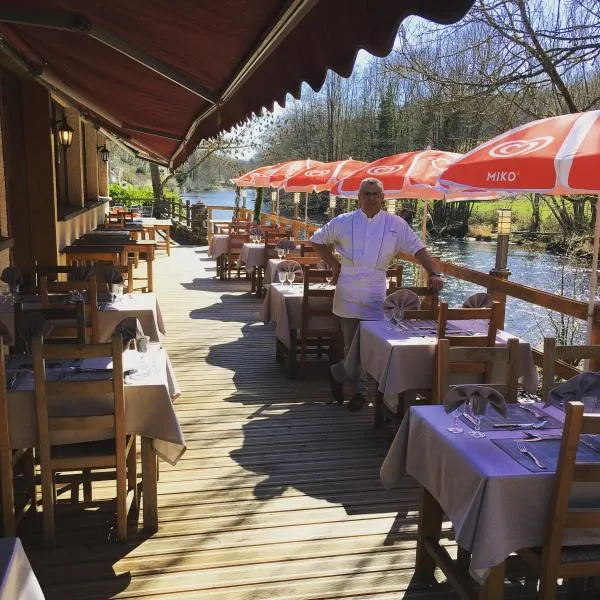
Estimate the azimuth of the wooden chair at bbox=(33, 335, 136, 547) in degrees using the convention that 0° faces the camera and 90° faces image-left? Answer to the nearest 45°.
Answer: approximately 180°

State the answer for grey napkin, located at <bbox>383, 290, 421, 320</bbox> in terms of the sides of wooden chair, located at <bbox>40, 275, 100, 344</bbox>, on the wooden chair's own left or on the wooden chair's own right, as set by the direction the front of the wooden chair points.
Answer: on the wooden chair's own right

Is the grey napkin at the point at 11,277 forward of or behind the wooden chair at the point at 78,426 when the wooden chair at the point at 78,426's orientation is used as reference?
forward

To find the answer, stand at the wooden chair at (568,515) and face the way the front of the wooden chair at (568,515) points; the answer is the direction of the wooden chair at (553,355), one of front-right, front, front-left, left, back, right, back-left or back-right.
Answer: front-right

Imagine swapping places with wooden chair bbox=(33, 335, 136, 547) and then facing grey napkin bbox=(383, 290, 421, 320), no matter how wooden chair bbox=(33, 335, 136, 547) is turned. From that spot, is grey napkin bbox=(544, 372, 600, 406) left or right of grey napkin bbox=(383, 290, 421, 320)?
right

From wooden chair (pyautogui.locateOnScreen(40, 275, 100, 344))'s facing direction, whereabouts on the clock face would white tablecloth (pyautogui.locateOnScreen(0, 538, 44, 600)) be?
The white tablecloth is roughly at 6 o'clock from the wooden chair.

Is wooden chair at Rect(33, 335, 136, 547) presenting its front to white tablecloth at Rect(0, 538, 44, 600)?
no

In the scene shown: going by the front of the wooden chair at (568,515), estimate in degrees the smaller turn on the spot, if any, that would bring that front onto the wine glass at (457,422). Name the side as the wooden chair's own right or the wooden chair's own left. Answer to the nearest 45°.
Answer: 0° — it already faces it

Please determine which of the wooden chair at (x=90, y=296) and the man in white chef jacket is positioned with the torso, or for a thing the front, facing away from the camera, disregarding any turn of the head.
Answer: the wooden chair

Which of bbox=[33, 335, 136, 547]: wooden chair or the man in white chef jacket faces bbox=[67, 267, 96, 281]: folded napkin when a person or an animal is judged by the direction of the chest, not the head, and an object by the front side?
the wooden chair

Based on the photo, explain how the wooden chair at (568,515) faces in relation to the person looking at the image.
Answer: facing away from the viewer and to the left of the viewer

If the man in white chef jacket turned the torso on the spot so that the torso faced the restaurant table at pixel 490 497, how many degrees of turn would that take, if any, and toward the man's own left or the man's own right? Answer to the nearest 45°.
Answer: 0° — they already face it

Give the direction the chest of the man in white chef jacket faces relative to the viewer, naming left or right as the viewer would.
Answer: facing the viewer

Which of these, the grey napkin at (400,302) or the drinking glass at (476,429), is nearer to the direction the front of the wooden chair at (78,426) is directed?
the grey napkin

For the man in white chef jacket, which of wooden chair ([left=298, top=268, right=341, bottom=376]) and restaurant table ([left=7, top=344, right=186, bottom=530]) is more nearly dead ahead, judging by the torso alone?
the restaurant table

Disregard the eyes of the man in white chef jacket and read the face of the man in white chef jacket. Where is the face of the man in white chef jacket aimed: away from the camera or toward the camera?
toward the camera
